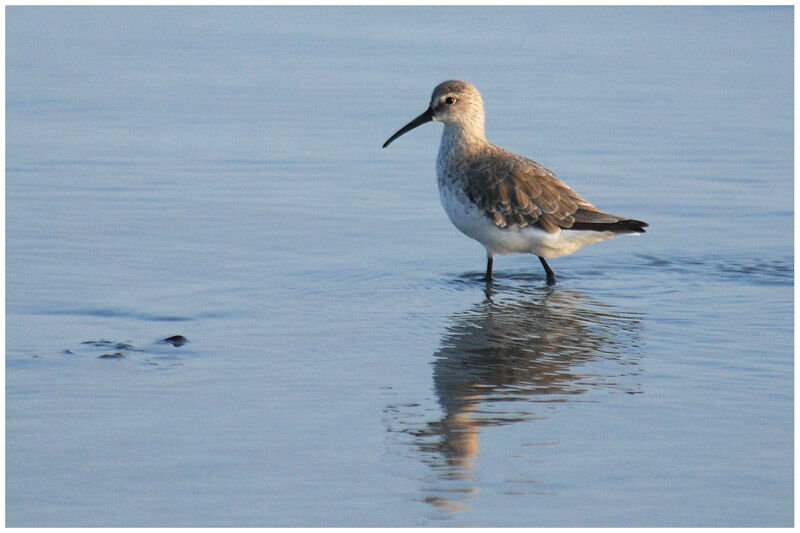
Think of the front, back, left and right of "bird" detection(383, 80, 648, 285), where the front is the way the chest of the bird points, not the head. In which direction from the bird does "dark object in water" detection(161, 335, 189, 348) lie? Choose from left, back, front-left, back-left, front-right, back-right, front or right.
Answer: front-left

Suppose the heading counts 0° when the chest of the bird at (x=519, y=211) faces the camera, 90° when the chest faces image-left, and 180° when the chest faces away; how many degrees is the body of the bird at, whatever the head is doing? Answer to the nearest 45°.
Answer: approximately 90°
